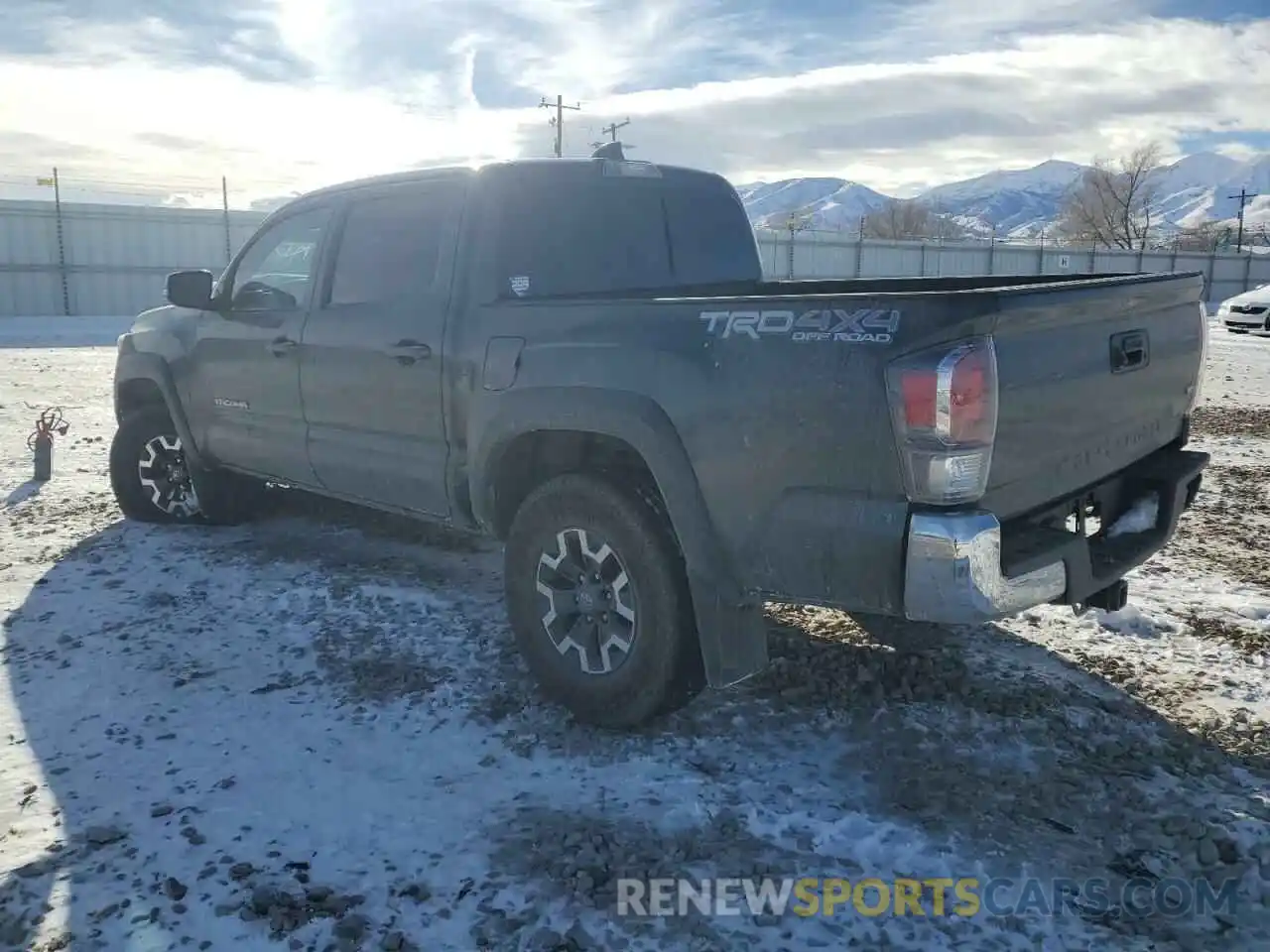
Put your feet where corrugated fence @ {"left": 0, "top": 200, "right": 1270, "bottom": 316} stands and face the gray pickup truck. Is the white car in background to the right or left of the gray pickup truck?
left

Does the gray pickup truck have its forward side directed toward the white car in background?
no

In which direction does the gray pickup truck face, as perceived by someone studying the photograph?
facing away from the viewer and to the left of the viewer

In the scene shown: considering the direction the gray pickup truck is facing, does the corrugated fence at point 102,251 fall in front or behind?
in front

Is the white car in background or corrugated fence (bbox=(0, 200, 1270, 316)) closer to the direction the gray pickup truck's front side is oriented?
the corrugated fence
